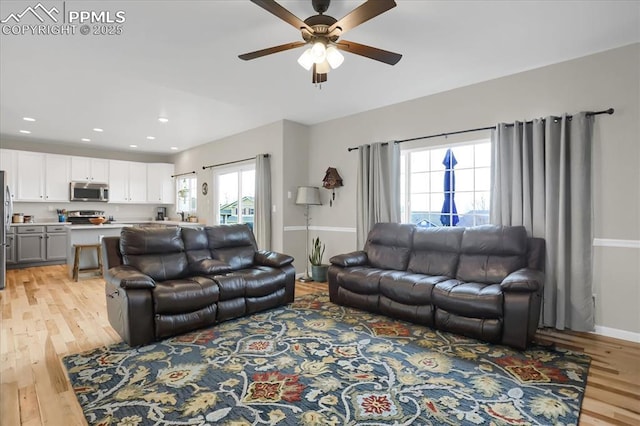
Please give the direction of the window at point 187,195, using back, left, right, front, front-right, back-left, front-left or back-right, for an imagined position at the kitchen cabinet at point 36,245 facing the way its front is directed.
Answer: left

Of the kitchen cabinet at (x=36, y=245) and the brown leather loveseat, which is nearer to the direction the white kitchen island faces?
the brown leather loveseat

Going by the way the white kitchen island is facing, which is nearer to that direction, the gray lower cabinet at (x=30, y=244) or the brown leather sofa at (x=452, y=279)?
the brown leather sofa

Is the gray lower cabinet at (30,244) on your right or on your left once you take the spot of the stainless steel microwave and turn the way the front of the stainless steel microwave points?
on your right

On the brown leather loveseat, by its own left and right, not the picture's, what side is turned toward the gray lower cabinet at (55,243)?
back

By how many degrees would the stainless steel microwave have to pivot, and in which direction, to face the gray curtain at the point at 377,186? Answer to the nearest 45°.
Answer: approximately 45° to its left

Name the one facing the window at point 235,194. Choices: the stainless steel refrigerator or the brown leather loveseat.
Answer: the stainless steel refrigerator

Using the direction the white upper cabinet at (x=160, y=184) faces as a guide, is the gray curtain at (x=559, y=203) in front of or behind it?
in front

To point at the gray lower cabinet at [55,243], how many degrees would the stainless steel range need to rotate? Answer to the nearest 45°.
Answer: approximately 45° to its right

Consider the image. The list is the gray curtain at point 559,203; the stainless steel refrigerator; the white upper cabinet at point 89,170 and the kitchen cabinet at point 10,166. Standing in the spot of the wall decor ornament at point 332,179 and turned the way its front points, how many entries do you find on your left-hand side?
1

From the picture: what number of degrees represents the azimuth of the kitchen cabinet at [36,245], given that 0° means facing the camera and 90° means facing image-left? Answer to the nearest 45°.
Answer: approximately 0°

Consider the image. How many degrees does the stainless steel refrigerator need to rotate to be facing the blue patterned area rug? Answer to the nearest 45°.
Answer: approximately 90° to its right
